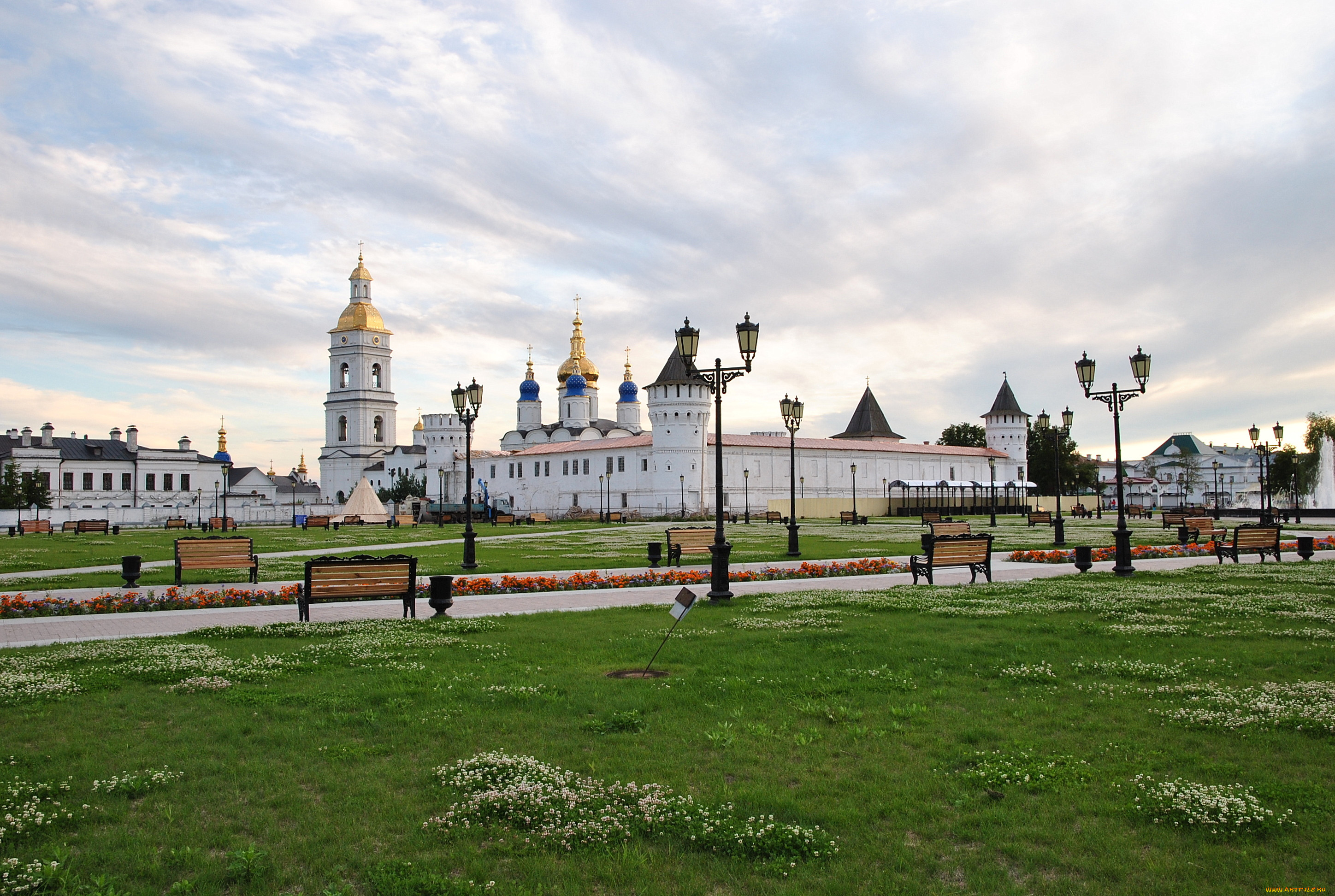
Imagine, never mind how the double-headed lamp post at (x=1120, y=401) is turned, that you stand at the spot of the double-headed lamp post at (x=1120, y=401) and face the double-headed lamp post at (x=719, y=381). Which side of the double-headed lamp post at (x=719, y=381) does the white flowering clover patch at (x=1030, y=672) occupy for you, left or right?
left

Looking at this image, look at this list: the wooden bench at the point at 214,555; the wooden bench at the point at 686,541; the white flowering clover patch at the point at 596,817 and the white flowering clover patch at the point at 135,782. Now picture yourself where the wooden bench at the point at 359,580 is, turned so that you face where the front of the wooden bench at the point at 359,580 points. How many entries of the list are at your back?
2

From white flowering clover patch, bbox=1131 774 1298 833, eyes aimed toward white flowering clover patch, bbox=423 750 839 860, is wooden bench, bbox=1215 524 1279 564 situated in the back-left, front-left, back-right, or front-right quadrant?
back-right
